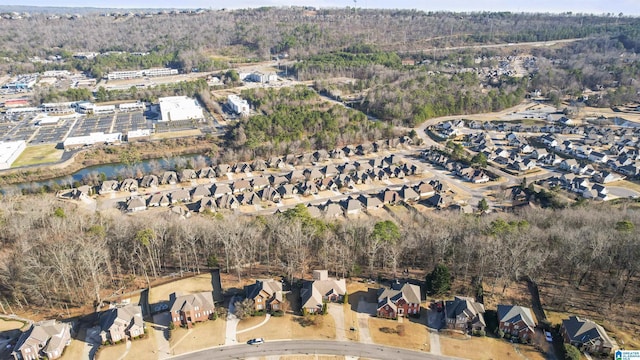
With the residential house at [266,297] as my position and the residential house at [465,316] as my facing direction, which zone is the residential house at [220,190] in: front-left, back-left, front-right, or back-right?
back-left

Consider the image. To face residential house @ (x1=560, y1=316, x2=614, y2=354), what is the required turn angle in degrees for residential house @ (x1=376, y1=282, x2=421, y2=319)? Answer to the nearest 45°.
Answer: approximately 90° to its left

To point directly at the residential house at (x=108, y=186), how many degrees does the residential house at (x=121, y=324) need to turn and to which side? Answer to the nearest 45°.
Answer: approximately 180°

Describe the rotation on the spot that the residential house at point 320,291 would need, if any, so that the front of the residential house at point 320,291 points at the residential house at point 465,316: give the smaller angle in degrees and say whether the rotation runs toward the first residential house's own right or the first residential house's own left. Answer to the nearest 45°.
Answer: approximately 90° to the first residential house's own left

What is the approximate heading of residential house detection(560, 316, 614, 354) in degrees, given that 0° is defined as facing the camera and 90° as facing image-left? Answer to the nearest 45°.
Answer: approximately 45°

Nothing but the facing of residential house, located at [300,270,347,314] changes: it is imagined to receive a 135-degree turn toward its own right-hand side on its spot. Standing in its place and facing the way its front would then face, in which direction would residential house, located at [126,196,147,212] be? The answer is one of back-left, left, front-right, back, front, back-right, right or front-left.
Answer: front

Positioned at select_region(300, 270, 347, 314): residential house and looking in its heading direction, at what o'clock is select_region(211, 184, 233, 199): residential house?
select_region(211, 184, 233, 199): residential house is roughly at 5 o'clock from select_region(300, 270, 347, 314): residential house.

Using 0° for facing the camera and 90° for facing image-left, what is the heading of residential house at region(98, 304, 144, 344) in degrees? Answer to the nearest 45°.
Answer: approximately 0°
